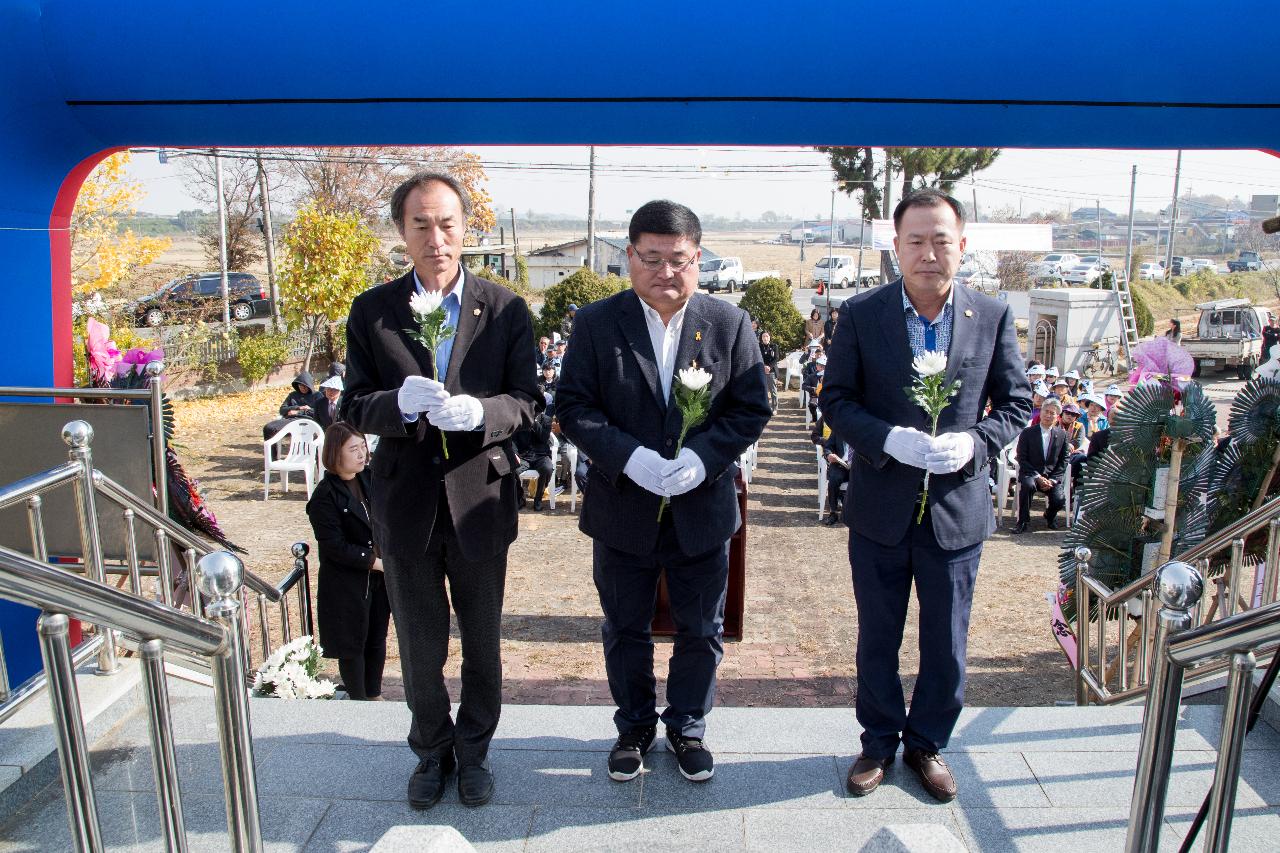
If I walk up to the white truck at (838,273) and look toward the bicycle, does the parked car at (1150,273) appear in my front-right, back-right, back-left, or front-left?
front-left

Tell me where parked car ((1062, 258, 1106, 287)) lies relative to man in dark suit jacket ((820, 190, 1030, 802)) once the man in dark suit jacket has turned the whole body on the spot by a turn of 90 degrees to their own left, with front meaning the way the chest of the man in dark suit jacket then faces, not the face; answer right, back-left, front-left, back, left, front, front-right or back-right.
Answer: left

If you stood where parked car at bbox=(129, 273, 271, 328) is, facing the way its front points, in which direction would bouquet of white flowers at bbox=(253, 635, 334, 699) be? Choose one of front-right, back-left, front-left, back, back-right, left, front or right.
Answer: left

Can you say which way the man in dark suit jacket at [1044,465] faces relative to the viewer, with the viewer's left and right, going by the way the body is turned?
facing the viewer

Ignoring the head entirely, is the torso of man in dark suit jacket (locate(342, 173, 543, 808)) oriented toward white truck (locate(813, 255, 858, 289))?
no

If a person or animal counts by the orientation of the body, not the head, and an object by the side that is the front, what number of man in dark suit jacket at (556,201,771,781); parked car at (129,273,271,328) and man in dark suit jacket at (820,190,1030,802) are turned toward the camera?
2

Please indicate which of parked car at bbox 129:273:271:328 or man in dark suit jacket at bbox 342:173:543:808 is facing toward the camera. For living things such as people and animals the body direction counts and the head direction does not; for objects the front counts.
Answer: the man in dark suit jacket

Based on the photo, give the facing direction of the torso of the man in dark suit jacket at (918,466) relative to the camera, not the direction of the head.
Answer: toward the camera

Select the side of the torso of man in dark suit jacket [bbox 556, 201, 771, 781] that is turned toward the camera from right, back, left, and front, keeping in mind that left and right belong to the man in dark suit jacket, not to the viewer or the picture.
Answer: front

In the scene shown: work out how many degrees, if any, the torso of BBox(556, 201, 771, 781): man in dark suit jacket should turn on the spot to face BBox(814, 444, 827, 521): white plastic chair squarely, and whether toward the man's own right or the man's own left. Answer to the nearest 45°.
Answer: approximately 180°

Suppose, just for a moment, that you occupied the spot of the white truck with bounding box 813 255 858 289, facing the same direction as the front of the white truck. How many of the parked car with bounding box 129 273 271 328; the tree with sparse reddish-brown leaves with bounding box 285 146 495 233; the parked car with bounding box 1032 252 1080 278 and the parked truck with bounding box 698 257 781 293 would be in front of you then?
3

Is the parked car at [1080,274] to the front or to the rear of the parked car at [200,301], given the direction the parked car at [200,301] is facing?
to the rear

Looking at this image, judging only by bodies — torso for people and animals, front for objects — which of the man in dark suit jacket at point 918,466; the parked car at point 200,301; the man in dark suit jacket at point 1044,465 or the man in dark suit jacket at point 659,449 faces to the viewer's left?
the parked car

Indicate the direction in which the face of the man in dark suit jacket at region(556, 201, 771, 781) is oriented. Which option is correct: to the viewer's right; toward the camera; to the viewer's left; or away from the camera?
toward the camera

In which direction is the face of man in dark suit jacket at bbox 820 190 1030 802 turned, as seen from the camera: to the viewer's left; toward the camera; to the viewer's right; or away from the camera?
toward the camera

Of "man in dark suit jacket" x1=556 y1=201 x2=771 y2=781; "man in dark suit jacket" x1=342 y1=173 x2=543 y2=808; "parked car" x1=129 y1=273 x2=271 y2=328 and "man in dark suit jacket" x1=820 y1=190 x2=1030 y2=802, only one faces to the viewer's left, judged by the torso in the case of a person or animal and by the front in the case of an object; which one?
the parked car

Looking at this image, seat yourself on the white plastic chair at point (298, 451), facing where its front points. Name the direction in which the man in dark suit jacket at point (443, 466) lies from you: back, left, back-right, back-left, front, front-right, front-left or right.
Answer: front-left

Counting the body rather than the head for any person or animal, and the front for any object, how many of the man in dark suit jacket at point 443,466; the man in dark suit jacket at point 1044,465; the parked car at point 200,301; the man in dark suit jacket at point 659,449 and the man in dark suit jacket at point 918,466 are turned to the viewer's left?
1

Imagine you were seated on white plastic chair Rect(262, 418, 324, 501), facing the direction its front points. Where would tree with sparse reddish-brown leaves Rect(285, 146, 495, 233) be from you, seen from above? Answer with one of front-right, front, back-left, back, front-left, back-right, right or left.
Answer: back-right

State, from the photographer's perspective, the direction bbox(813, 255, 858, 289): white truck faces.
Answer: facing the viewer and to the left of the viewer

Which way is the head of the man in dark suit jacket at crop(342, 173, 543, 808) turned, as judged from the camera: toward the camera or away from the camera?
toward the camera

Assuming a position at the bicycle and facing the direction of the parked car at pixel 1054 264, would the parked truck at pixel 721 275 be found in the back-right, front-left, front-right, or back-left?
front-left
